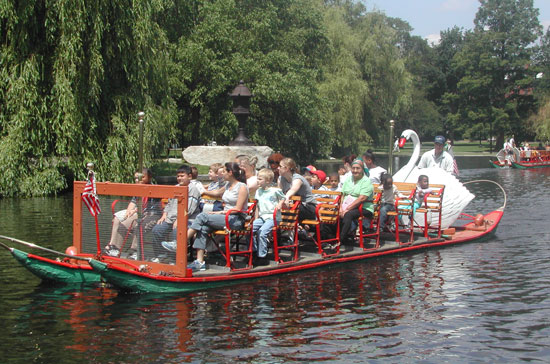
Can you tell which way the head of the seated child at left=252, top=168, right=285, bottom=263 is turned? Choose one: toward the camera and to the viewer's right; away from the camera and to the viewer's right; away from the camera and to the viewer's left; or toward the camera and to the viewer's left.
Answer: toward the camera and to the viewer's left

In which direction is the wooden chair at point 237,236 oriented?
to the viewer's left

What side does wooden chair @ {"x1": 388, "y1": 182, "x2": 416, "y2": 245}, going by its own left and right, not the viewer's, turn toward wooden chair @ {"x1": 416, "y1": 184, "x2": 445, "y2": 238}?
back

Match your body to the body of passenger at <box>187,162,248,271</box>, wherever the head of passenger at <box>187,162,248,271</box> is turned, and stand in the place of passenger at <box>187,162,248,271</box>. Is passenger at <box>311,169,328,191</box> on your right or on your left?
on your right

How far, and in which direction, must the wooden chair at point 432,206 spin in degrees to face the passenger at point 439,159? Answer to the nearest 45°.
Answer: approximately 135° to its right

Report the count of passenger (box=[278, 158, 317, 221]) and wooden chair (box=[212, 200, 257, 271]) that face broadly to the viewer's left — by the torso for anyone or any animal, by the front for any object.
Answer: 2

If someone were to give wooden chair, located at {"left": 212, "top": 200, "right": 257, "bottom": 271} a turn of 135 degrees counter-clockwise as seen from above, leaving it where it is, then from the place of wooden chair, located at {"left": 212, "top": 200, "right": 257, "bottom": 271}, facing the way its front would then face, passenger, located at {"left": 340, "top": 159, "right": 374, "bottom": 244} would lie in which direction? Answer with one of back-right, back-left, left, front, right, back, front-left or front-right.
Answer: left

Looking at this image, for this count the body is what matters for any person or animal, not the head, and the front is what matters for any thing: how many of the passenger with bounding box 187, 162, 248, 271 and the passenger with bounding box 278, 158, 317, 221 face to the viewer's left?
2

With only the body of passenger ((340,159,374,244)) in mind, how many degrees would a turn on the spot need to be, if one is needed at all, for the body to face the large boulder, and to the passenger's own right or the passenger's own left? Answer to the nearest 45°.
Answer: approximately 135° to the passenger's own right

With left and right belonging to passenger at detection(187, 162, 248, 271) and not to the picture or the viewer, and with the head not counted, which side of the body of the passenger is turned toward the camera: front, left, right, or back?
left

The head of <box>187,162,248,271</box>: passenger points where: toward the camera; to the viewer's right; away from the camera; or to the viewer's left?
to the viewer's left

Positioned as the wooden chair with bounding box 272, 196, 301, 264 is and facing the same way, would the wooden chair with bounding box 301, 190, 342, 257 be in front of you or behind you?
behind

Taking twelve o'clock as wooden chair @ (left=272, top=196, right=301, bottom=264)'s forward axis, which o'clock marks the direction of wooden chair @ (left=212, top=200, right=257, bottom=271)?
wooden chair @ (left=212, top=200, right=257, bottom=271) is roughly at 12 o'clock from wooden chair @ (left=272, top=196, right=301, bottom=264).

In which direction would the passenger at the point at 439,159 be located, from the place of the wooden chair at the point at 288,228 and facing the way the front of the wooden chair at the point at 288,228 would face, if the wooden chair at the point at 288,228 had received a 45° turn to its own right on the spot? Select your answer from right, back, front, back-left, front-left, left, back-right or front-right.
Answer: back-right

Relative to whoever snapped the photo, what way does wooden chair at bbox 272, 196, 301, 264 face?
facing the viewer and to the left of the viewer

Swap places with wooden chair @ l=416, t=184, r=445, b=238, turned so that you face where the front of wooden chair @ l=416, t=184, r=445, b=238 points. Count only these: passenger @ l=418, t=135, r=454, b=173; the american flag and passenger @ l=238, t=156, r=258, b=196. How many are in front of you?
2

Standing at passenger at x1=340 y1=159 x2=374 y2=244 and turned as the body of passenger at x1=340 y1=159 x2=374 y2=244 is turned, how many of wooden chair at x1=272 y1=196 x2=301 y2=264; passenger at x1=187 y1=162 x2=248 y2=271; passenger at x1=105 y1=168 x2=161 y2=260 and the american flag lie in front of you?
4

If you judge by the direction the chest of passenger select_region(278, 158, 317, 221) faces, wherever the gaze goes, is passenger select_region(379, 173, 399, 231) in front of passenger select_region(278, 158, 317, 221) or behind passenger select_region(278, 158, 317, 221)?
behind

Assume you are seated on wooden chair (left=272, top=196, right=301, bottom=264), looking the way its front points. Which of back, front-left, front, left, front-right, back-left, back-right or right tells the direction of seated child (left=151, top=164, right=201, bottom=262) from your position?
front
